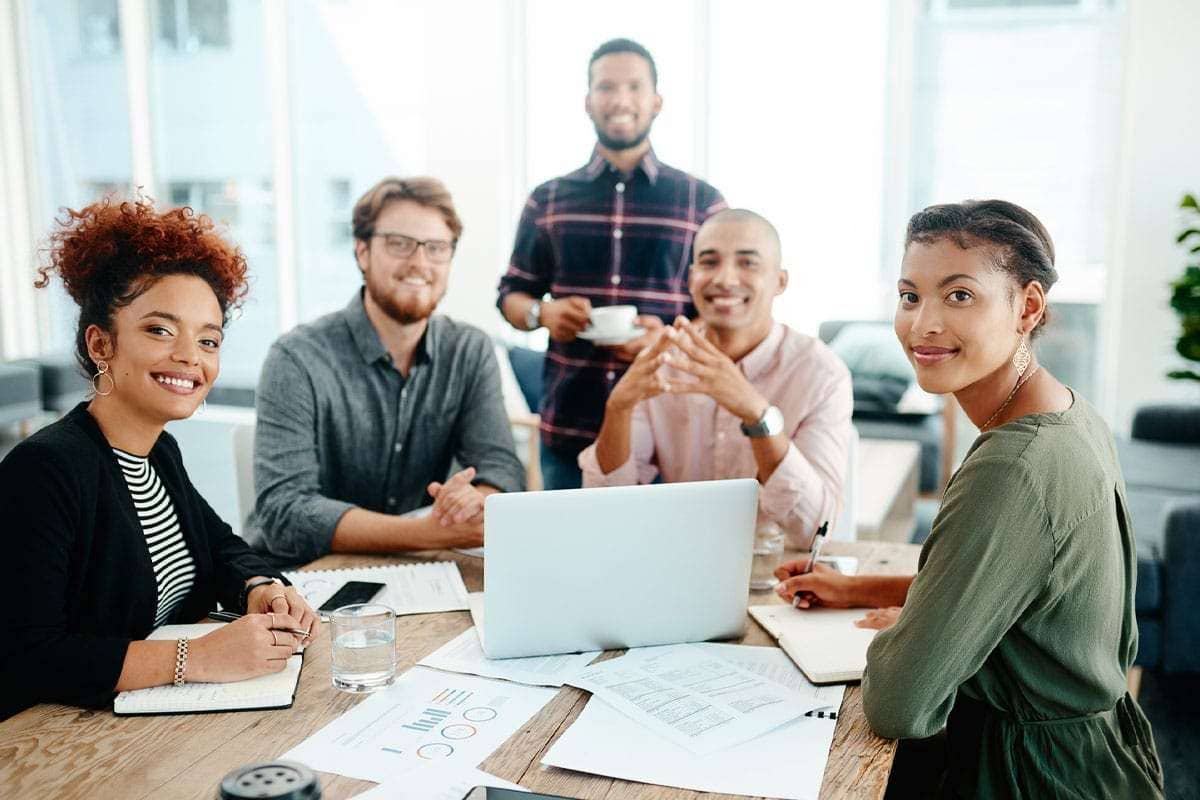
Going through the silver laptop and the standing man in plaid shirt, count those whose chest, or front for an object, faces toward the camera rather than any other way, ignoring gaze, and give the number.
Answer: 1

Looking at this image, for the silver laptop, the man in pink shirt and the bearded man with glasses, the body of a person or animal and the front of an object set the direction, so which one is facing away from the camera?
the silver laptop

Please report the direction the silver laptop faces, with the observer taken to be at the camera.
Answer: facing away from the viewer

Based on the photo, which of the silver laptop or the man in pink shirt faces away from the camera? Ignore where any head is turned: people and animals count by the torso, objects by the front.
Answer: the silver laptop

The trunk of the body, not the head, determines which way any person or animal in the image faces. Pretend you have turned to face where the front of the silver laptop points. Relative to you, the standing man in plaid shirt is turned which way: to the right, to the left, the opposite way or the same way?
the opposite way

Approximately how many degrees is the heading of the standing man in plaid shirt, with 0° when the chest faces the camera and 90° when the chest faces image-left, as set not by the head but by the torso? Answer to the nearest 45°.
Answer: approximately 0°

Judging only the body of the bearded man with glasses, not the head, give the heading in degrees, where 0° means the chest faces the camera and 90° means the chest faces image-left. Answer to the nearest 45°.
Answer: approximately 315°

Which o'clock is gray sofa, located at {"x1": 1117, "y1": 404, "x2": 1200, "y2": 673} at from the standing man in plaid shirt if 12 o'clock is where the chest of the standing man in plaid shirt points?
The gray sofa is roughly at 9 o'clock from the standing man in plaid shirt.

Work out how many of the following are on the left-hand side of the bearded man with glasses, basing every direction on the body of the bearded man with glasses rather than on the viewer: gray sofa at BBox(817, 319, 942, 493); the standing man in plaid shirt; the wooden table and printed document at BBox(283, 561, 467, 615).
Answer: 2
